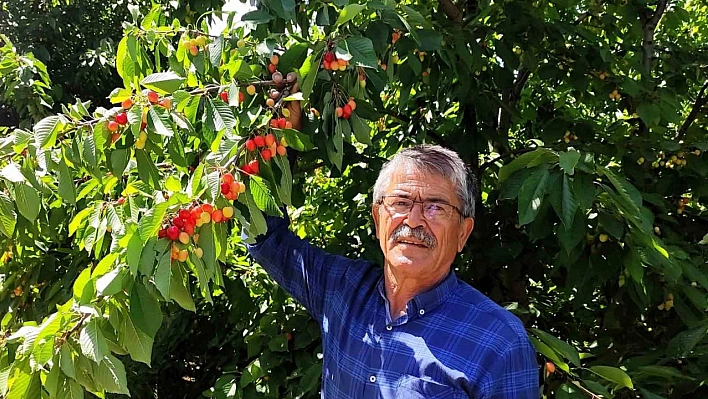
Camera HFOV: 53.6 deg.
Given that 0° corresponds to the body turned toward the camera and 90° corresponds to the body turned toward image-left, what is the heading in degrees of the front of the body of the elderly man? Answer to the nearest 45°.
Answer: approximately 45°
